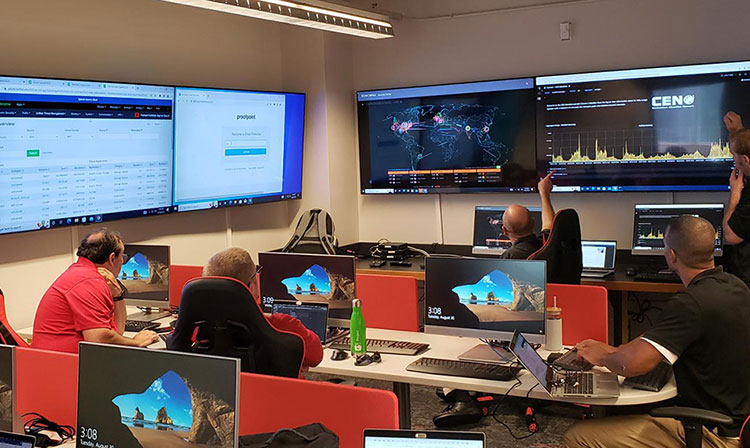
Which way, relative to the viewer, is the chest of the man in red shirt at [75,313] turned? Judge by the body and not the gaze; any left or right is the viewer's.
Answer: facing away from the viewer and to the right of the viewer

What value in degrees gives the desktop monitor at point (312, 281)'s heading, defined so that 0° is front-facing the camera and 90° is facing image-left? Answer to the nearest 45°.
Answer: approximately 0°

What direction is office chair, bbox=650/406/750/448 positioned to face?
to the viewer's left

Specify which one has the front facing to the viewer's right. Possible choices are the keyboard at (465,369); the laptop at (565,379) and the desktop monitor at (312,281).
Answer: the laptop

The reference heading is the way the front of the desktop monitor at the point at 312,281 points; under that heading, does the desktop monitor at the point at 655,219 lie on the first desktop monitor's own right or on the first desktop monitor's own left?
on the first desktop monitor's own left

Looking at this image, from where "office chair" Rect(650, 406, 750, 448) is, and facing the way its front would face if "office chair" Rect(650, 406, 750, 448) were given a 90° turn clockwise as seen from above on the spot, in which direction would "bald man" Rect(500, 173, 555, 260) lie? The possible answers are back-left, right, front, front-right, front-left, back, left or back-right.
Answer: front-left

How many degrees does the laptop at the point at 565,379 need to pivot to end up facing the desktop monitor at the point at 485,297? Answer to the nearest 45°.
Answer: approximately 135° to its left

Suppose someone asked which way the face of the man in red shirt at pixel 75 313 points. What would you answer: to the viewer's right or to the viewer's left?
to the viewer's right

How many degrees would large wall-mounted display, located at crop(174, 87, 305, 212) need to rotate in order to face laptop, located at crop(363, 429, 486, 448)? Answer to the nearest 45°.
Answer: approximately 45° to its right

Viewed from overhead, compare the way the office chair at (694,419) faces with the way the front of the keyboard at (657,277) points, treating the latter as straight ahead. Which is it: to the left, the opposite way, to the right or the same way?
to the right

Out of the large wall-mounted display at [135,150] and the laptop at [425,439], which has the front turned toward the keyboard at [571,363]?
the large wall-mounted display

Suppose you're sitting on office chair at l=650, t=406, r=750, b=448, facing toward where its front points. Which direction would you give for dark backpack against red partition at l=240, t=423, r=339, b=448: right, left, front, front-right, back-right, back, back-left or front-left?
front-left
